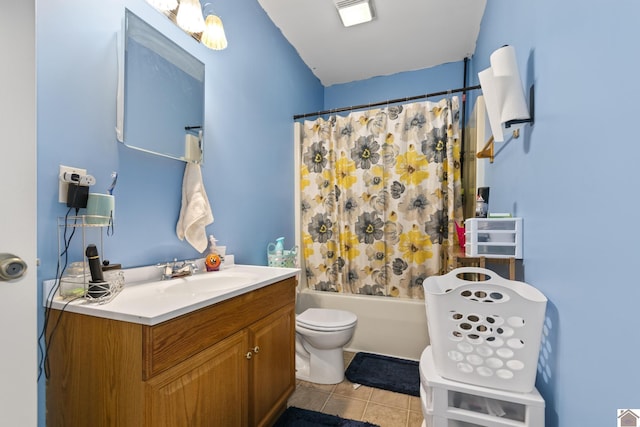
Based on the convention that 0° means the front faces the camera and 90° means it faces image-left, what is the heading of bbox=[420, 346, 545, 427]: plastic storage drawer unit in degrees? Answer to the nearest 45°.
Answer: approximately 0°

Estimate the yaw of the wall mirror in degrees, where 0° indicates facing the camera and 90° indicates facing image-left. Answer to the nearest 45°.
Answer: approximately 315°

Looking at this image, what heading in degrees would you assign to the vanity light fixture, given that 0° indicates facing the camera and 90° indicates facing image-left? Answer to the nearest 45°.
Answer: approximately 315°

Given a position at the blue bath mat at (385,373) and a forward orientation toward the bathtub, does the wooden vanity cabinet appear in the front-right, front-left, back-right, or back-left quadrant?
back-left

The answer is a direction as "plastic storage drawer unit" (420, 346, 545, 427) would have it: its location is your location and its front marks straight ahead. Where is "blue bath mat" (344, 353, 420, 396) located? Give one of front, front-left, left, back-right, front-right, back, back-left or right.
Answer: back-right
